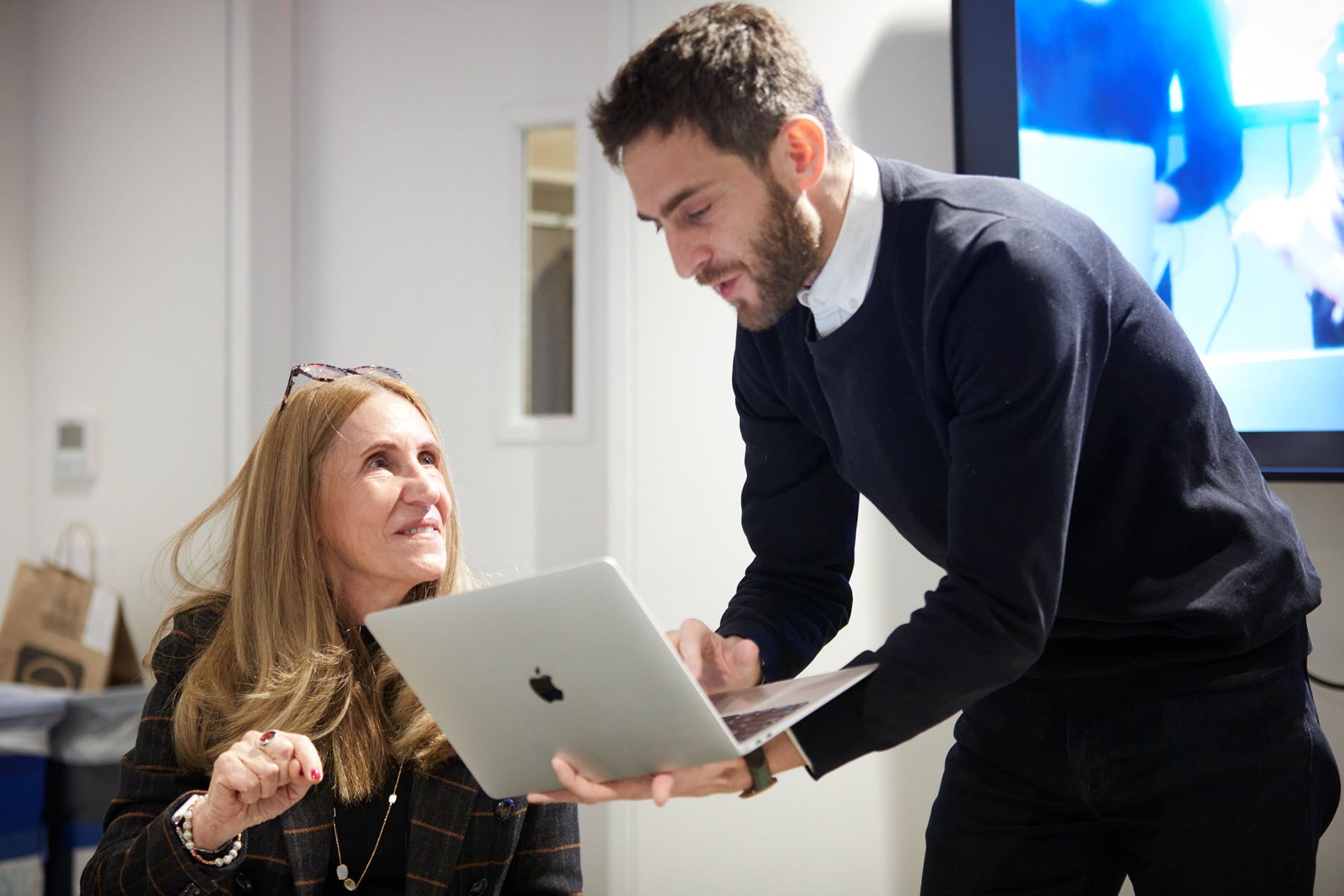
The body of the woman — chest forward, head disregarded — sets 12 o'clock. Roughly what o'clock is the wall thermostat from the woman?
The wall thermostat is roughly at 7 o'clock from the woman.

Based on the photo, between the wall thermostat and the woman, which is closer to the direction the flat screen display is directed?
the woman

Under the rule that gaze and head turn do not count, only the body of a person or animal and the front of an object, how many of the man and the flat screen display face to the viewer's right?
0

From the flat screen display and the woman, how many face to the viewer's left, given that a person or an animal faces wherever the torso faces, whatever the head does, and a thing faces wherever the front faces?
0

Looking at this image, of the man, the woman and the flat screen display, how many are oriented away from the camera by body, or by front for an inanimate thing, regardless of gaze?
0

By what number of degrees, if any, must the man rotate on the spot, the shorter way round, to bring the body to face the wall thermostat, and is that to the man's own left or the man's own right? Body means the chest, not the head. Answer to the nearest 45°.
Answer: approximately 90° to the man's own right

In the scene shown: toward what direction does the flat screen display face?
toward the camera

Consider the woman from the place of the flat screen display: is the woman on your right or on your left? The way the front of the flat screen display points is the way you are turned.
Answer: on your right

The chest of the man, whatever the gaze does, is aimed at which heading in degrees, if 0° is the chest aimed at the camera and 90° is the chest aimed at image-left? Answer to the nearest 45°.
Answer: approximately 45°

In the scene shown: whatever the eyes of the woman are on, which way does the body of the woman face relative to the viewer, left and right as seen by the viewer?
facing the viewer and to the right of the viewer

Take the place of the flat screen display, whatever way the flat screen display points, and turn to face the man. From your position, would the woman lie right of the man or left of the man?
right

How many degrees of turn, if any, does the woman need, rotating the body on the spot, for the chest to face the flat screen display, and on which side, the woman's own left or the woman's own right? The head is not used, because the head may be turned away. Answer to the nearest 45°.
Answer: approximately 45° to the woman's own left

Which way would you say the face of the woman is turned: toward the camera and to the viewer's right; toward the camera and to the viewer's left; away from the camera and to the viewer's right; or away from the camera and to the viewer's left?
toward the camera and to the viewer's right
